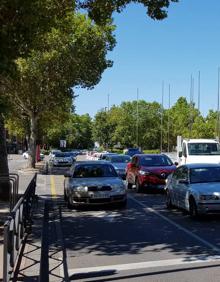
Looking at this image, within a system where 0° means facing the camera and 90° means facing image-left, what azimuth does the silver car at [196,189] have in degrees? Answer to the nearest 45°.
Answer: approximately 315°

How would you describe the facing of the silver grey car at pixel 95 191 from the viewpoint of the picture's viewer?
facing the viewer

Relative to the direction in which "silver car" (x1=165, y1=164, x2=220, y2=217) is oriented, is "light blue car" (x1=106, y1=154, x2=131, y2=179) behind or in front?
behind

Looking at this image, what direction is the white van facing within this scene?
toward the camera

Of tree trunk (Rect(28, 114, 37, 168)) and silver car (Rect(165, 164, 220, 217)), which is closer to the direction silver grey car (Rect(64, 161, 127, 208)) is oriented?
the silver car

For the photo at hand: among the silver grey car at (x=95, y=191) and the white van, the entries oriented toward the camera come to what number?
2

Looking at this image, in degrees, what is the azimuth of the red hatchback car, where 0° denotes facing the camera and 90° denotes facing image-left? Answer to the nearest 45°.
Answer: approximately 315°

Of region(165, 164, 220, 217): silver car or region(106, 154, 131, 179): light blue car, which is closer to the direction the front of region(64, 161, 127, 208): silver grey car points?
the silver car

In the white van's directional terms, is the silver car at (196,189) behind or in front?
in front

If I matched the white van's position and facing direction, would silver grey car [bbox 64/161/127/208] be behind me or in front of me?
in front

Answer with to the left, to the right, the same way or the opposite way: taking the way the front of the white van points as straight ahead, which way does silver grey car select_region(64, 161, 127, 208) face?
the same way

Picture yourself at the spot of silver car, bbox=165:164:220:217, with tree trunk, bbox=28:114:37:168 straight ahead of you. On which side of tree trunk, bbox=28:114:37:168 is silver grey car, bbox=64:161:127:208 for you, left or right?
left
